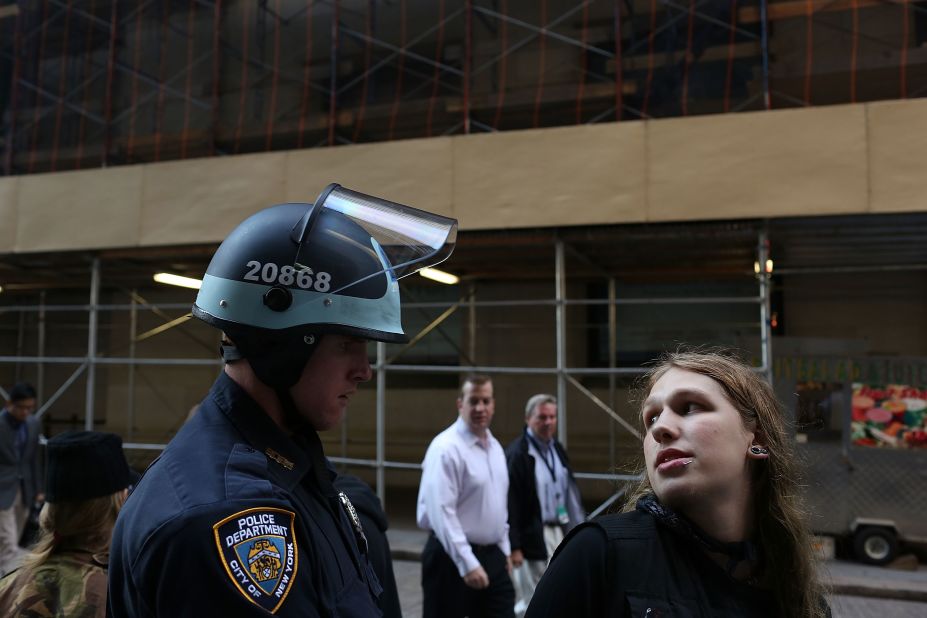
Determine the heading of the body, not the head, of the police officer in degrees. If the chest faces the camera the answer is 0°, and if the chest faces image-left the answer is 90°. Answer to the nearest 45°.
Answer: approximately 270°

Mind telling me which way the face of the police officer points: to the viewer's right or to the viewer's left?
to the viewer's right

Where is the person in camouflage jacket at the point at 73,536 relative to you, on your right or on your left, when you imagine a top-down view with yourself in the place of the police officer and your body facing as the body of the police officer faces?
on your left

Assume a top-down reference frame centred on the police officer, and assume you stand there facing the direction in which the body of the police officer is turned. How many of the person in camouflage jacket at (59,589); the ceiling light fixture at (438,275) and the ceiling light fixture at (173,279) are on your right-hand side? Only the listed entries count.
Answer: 0

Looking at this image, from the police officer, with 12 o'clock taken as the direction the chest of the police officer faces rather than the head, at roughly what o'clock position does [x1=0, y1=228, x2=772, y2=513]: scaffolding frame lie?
The scaffolding frame is roughly at 10 o'clock from the police officer.

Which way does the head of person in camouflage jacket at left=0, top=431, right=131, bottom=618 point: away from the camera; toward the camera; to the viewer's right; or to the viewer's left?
away from the camera

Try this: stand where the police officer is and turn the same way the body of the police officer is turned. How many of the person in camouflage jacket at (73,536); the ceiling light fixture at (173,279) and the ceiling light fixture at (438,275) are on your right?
0

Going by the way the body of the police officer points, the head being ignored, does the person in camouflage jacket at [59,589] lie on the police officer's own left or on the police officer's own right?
on the police officer's own left

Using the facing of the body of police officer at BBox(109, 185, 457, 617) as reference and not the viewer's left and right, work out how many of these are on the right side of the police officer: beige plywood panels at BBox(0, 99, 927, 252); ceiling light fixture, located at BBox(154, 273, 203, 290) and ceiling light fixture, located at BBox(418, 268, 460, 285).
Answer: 0

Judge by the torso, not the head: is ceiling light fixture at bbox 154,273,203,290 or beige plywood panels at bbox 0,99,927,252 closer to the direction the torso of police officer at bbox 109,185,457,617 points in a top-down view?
the beige plywood panels

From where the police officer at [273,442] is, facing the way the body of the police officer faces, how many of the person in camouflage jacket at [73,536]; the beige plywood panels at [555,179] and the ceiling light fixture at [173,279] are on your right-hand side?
0

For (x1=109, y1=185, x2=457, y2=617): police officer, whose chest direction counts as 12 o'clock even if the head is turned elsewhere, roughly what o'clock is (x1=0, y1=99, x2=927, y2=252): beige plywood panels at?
The beige plywood panels is roughly at 10 o'clock from the police officer.

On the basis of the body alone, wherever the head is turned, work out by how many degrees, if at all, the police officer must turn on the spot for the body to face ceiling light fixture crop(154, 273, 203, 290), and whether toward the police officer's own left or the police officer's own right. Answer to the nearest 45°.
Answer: approximately 90° to the police officer's own left

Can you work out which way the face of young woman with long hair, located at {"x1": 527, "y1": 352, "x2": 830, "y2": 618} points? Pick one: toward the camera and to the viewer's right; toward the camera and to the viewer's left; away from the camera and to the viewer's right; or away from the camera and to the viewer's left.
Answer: toward the camera and to the viewer's left

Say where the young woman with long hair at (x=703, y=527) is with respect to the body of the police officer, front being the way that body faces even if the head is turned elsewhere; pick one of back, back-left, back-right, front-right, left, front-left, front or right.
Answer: front
